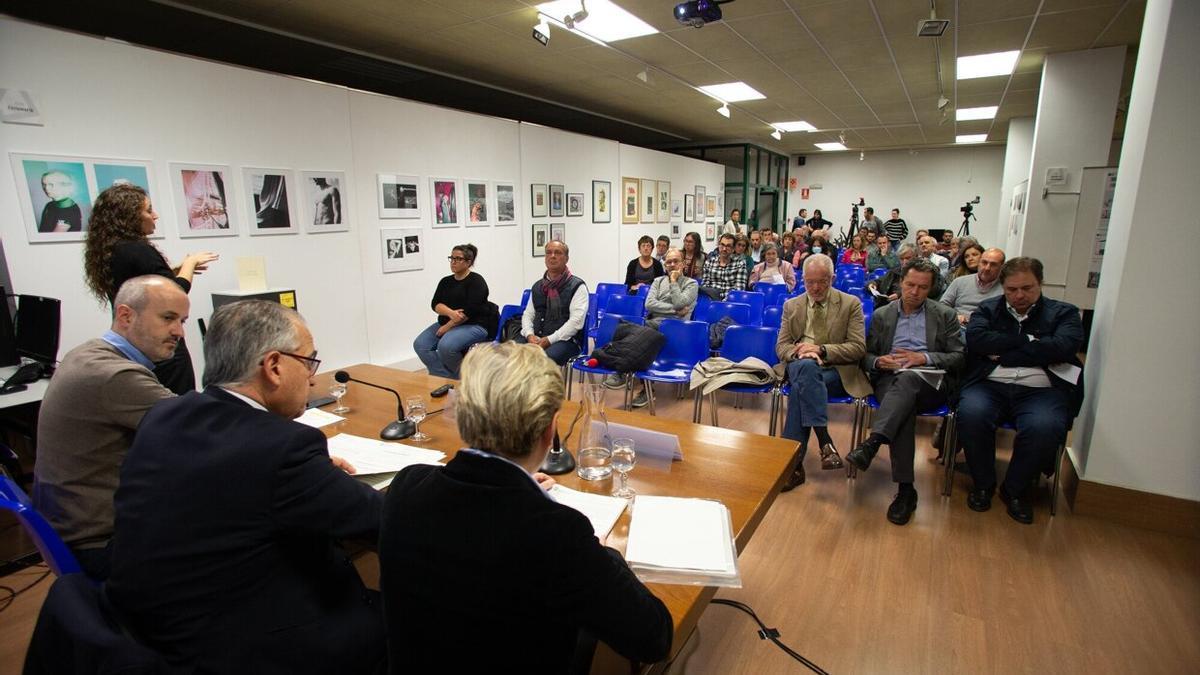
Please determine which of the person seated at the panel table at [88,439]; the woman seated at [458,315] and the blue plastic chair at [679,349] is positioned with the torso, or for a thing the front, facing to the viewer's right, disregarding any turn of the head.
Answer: the person seated at the panel table at [88,439]

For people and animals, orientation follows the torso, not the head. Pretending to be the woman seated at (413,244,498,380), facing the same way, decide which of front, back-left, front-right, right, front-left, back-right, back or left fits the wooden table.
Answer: front-left

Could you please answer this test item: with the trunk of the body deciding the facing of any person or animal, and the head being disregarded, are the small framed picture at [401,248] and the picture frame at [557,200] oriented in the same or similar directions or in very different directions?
same or similar directions

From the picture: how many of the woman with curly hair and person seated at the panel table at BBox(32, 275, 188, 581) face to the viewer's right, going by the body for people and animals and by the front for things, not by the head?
2

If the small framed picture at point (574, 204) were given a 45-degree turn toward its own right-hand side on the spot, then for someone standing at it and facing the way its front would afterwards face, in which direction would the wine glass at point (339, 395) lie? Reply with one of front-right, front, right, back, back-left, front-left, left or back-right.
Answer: front

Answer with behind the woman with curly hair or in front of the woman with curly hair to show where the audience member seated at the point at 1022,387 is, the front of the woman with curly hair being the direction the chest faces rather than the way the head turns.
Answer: in front

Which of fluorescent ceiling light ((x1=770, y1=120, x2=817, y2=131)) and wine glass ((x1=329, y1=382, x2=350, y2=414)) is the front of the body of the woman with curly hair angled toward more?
the fluorescent ceiling light

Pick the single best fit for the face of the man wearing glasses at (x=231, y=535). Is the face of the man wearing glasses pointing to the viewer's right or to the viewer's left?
to the viewer's right

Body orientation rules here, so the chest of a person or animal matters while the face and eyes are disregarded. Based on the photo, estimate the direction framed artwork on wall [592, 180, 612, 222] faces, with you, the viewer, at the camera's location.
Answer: facing the viewer and to the right of the viewer

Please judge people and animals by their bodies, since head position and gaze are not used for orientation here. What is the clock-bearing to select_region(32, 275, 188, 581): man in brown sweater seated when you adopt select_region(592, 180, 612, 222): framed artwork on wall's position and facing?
The man in brown sweater seated is roughly at 2 o'clock from the framed artwork on wall.

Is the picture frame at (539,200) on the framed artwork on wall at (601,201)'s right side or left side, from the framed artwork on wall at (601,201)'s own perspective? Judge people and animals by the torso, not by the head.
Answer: on its right

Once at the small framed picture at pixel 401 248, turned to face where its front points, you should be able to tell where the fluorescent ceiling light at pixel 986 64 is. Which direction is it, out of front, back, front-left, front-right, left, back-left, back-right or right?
front-left

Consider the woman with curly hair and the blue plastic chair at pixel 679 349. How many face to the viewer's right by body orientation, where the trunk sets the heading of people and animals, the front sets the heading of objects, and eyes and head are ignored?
1

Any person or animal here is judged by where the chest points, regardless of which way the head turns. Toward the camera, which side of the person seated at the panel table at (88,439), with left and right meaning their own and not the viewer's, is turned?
right

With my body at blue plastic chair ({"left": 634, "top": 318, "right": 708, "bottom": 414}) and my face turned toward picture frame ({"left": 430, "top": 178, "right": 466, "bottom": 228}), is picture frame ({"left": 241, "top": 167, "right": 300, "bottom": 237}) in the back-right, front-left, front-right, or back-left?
front-left

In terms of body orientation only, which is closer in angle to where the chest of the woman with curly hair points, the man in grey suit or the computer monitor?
the man in grey suit

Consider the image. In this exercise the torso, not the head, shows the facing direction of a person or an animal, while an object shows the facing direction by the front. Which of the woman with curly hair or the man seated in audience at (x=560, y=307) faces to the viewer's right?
the woman with curly hair

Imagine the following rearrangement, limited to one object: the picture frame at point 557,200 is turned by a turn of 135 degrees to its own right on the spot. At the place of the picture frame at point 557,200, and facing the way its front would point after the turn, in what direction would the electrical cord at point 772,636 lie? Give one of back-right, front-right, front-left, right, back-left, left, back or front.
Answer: left

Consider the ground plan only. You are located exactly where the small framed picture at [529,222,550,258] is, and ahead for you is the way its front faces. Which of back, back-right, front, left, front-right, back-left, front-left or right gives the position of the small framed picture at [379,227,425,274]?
right

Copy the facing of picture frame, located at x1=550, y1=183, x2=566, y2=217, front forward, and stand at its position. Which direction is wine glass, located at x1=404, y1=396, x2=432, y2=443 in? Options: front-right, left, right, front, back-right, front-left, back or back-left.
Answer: front-right

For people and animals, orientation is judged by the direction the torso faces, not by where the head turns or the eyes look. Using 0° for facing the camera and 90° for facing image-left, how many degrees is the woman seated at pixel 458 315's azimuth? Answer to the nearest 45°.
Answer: approximately 45°
